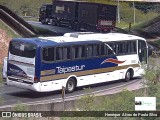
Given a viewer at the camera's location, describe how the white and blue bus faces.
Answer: facing away from the viewer and to the right of the viewer
